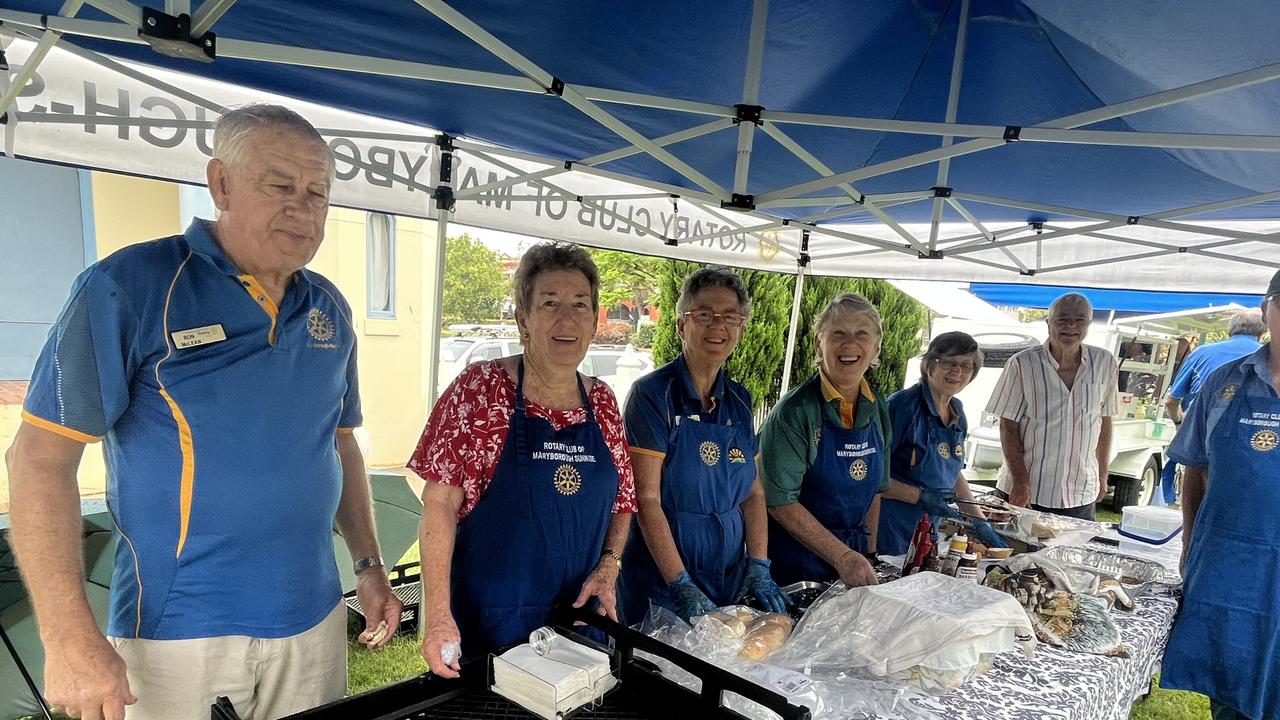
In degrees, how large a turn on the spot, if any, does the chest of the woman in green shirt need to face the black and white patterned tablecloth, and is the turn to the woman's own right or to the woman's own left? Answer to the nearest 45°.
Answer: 0° — they already face it

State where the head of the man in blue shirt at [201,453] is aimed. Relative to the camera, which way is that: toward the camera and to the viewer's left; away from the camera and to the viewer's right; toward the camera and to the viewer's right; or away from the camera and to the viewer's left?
toward the camera and to the viewer's right

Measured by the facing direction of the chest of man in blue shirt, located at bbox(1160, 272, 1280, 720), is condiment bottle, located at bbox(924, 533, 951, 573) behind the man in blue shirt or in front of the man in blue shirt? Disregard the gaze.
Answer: in front

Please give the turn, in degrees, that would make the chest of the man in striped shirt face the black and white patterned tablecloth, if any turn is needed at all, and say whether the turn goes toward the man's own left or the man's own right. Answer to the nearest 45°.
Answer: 0° — they already face it

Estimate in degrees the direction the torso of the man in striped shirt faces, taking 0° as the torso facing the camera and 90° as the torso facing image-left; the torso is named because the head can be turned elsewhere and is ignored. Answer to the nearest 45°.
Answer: approximately 0°

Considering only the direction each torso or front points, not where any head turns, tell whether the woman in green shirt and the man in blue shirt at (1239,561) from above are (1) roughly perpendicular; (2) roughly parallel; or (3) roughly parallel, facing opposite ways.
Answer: roughly perpendicular

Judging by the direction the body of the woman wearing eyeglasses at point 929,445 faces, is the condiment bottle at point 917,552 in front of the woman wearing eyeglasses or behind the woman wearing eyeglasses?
in front

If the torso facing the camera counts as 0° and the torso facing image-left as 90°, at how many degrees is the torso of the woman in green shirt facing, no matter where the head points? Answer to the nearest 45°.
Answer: approximately 315°
